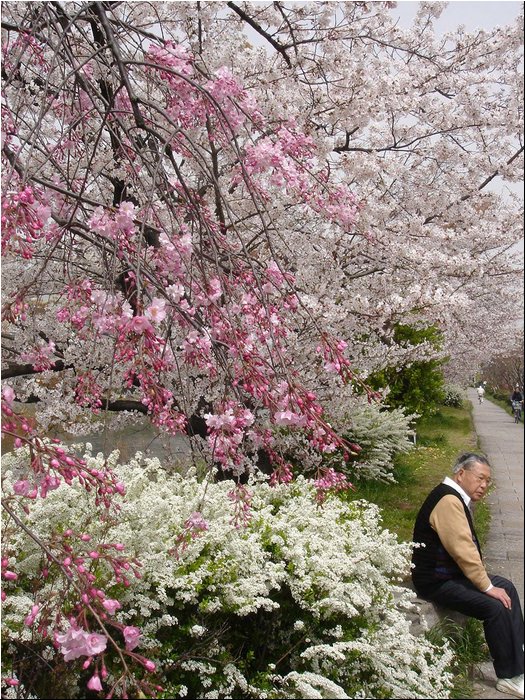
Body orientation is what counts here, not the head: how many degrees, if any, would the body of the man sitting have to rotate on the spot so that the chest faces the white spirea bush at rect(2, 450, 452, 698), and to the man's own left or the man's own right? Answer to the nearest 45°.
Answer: approximately 135° to the man's own right

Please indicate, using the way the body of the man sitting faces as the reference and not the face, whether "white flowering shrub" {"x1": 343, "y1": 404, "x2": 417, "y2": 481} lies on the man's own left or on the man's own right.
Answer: on the man's own left

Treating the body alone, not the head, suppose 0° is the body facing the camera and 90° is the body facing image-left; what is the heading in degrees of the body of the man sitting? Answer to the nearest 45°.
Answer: approximately 270°
